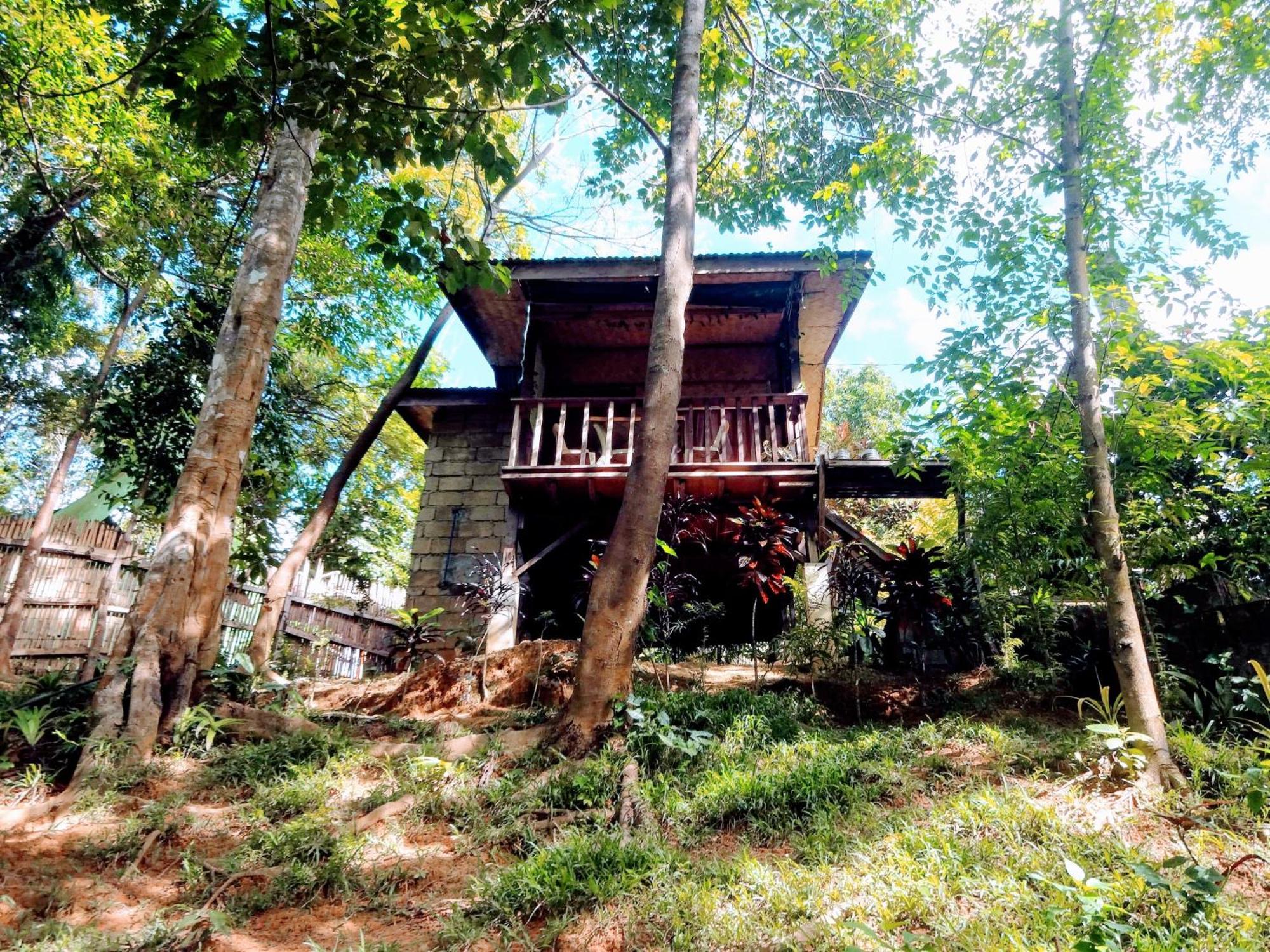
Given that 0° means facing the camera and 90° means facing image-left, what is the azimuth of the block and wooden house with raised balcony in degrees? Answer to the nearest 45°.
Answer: approximately 0°

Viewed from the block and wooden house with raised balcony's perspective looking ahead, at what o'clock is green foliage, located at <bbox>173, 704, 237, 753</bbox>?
The green foliage is roughly at 1 o'clock from the block and wooden house with raised balcony.

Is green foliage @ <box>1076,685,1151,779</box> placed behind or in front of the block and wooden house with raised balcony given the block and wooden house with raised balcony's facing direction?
in front

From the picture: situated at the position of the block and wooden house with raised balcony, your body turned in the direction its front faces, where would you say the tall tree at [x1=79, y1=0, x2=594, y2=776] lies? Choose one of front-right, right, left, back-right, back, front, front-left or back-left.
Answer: front

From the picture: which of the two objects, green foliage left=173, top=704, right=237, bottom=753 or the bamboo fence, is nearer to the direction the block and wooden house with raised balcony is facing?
the green foliage

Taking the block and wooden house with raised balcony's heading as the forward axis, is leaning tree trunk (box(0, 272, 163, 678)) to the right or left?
on its right

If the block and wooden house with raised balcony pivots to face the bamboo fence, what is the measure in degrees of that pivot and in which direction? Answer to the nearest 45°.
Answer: approximately 90° to its right

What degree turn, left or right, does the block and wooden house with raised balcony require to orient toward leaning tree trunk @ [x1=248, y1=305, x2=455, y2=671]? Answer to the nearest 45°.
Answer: approximately 90° to its right
